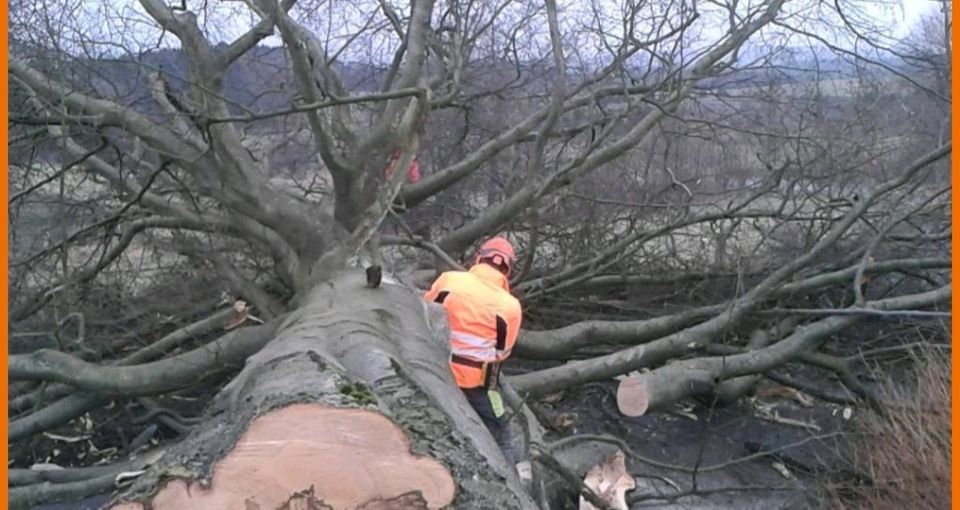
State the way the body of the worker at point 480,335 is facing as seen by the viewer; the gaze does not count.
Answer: away from the camera

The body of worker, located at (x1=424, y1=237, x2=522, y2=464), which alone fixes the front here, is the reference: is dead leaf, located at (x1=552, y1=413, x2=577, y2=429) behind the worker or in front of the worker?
in front

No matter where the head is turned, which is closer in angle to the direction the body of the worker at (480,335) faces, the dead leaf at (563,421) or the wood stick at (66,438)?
the dead leaf

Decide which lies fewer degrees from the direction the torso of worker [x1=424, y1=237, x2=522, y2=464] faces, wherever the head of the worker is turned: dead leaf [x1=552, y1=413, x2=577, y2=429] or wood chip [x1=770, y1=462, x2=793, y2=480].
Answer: the dead leaf

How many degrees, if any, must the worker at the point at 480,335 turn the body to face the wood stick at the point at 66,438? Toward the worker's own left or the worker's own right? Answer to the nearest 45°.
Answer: approximately 45° to the worker's own left

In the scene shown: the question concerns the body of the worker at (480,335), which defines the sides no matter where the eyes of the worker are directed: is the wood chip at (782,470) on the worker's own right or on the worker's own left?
on the worker's own right
